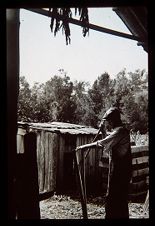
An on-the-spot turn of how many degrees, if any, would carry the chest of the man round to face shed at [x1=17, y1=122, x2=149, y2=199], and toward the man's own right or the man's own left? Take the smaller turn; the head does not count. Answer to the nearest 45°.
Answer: approximately 45° to the man's own right

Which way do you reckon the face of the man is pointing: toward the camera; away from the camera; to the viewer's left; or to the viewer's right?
to the viewer's left

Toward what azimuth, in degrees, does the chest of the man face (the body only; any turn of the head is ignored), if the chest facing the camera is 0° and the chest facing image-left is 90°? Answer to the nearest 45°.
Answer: approximately 90°
